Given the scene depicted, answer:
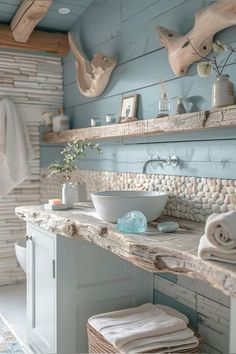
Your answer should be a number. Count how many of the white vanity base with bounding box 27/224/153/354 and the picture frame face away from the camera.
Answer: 0

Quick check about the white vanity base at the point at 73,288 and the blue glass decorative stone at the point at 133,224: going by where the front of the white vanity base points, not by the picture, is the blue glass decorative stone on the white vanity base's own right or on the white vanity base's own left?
on the white vanity base's own left

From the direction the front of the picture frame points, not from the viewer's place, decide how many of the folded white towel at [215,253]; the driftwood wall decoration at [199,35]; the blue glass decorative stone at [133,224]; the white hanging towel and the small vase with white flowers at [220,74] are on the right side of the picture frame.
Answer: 1

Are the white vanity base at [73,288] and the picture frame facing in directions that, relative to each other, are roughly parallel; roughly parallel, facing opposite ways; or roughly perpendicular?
roughly parallel

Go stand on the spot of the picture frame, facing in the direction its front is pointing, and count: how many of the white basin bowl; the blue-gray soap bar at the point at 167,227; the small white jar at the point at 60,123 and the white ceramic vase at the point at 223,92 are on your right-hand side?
1

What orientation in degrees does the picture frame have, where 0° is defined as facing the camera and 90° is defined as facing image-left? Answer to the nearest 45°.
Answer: approximately 45°
